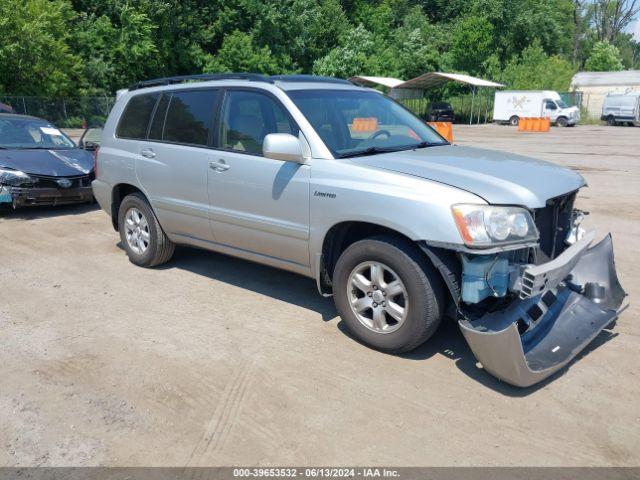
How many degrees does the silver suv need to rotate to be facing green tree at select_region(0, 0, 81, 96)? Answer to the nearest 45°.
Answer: approximately 180°

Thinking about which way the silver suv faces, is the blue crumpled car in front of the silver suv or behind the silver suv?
behind

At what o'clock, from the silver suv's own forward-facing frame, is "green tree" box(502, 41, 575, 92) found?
The green tree is roughly at 8 o'clock from the silver suv.

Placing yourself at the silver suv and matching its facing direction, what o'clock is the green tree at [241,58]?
The green tree is roughly at 7 o'clock from the silver suv.

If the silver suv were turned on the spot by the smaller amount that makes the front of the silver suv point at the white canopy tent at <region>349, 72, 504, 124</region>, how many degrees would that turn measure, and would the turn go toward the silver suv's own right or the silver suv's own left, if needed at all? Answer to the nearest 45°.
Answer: approximately 135° to the silver suv's own left

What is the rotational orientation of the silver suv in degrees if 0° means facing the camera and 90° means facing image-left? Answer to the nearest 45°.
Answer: approximately 315°
